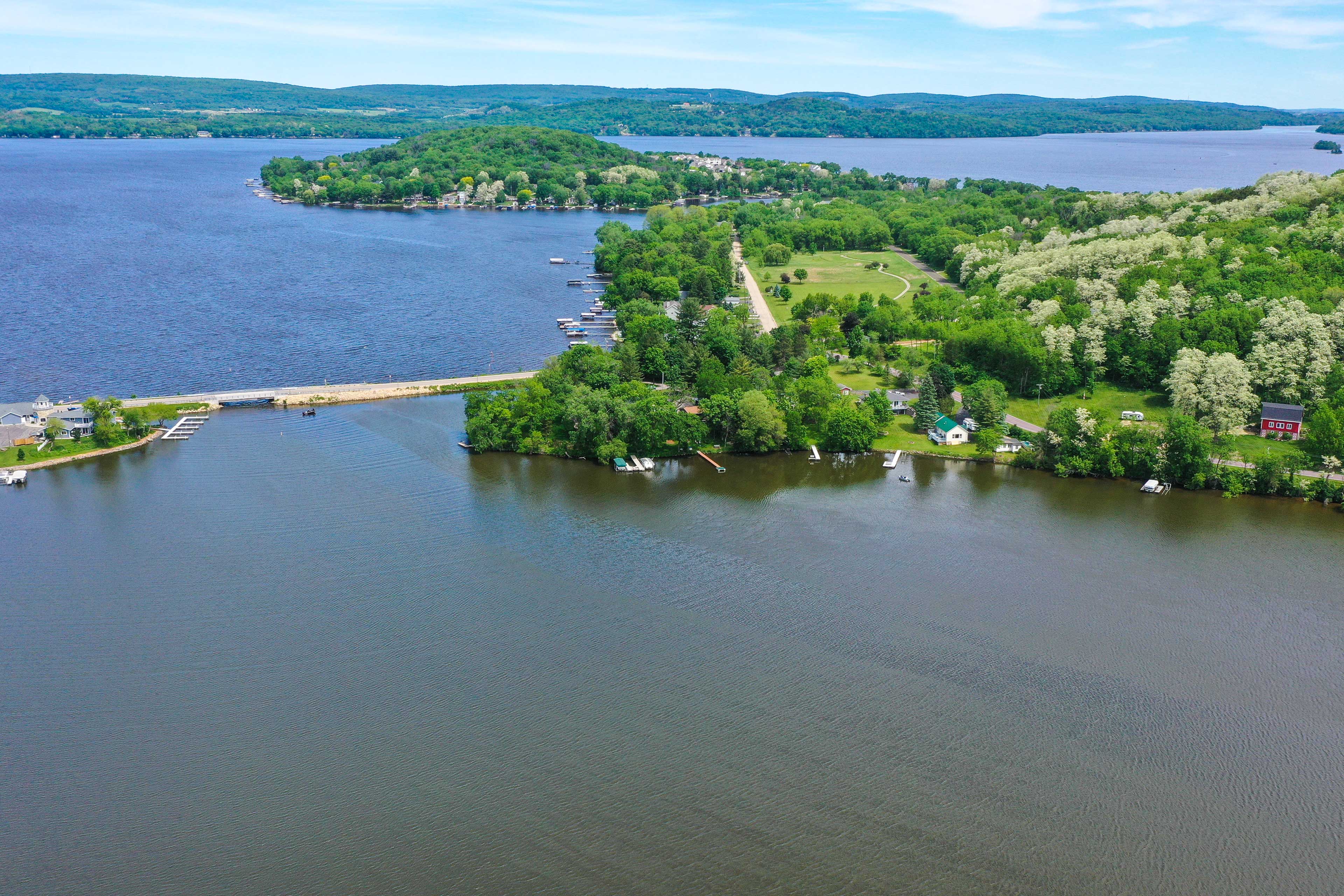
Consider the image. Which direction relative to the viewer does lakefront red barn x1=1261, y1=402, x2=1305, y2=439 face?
toward the camera

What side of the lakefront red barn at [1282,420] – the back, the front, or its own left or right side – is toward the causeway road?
right

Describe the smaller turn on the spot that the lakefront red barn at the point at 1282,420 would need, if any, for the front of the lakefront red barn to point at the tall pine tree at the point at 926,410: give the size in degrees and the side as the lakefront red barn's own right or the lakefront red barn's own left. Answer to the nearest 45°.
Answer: approximately 90° to the lakefront red barn's own right

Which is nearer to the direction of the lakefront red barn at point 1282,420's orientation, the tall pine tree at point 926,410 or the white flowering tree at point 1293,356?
the tall pine tree

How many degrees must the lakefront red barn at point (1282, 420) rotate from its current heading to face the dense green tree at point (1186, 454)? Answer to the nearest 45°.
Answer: approximately 45° to its right

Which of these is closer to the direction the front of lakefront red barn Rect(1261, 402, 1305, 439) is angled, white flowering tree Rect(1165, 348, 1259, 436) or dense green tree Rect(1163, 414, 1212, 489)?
the dense green tree

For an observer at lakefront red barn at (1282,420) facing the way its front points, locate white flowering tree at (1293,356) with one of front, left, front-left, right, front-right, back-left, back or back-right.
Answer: back

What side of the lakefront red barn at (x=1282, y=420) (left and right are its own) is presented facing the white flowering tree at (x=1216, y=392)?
right

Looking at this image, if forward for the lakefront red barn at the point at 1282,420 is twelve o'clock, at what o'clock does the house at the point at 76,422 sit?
The house is roughly at 2 o'clock from the lakefront red barn.
